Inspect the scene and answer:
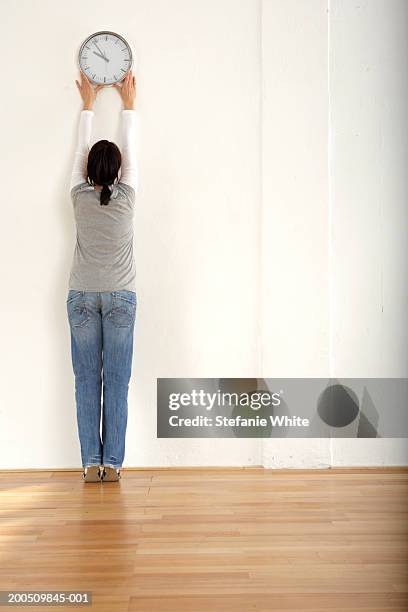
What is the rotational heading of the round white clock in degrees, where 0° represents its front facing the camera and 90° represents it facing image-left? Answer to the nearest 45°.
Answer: approximately 0°

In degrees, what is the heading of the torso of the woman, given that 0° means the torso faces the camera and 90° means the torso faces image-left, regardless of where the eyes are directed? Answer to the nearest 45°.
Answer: approximately 180°

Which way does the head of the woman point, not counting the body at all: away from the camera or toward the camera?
away from the camera
